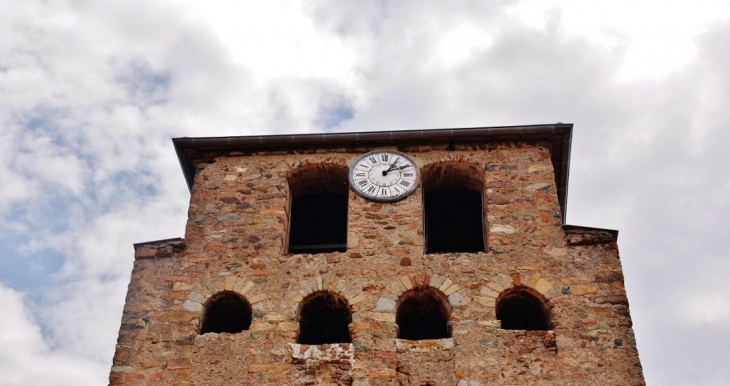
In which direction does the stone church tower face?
toward the camera
